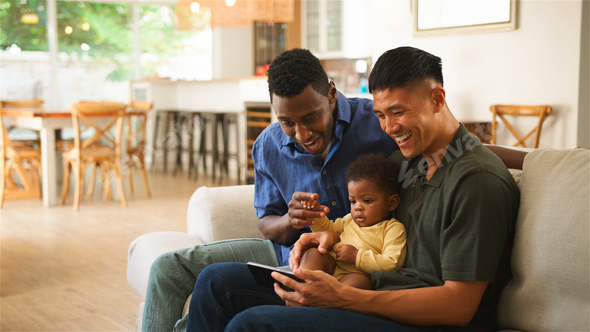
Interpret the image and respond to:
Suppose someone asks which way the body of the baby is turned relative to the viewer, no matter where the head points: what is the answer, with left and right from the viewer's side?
facing the viewer and to the left of the viewer

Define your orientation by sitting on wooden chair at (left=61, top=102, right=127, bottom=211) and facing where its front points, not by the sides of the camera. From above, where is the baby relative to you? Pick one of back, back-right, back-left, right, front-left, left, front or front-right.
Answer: back-left

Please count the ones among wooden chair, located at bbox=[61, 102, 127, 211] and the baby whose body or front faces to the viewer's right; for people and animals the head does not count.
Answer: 0

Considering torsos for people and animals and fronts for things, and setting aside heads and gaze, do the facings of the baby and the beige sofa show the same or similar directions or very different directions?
same or similar directions

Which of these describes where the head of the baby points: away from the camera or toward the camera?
toward the camera

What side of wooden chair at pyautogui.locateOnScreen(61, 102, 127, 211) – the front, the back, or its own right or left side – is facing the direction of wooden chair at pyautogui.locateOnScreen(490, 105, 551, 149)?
right

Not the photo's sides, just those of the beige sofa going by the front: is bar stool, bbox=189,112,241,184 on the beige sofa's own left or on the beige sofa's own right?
on the beige sofa's own right

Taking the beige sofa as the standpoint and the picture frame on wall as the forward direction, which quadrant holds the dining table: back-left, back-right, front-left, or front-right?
front-left

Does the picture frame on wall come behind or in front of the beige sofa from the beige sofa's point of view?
behind

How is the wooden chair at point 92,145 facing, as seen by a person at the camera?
facing away from the viewer and to the left of the viewer

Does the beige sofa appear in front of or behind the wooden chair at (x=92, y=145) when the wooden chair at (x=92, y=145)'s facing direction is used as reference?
behind

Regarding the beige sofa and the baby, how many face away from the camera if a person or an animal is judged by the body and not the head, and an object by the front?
0
